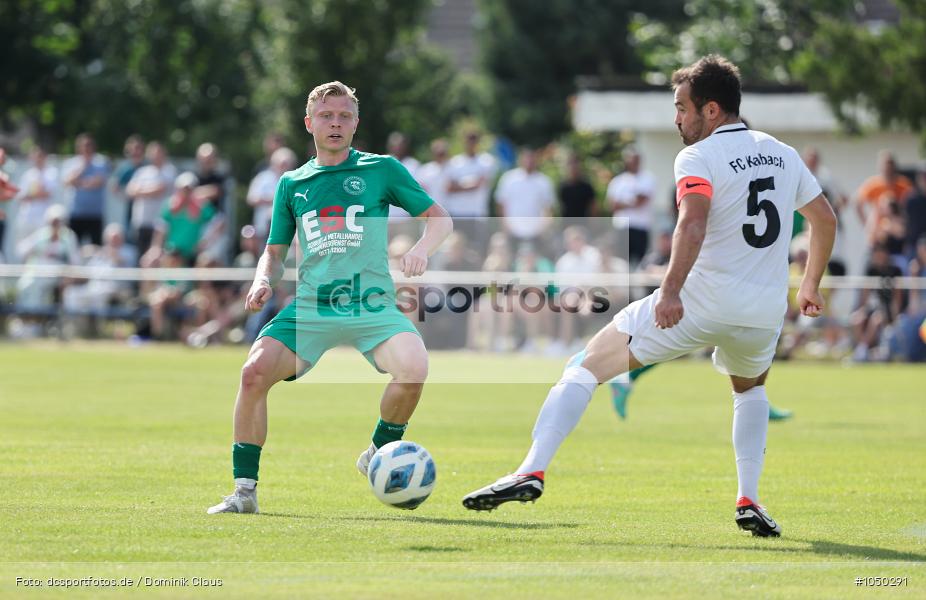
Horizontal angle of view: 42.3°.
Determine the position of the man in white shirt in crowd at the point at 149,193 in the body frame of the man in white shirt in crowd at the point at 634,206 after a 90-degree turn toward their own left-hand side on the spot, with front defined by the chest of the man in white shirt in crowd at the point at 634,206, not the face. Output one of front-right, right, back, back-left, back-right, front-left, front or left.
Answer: back

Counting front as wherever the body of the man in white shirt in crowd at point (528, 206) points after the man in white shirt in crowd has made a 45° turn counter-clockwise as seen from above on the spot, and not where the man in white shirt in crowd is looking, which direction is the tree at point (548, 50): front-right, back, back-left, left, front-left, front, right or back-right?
back-left

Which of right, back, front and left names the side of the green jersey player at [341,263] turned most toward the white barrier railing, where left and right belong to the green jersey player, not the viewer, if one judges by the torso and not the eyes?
back

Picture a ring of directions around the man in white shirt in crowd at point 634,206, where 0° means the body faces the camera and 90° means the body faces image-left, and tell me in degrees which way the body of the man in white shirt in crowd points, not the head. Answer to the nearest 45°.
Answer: approximately 0°

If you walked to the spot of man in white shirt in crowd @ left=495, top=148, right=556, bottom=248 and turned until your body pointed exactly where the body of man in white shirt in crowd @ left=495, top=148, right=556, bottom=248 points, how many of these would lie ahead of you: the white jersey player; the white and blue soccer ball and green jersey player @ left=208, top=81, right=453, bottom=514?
3

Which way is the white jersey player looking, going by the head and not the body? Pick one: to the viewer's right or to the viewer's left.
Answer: to the viewer's left

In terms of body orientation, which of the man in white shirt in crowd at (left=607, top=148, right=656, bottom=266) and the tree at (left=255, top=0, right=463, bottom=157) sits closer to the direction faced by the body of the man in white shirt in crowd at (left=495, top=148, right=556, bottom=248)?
the man in white shirt in crowd

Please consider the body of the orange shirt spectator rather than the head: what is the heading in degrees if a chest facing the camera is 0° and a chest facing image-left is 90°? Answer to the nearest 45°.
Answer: approximately 0°

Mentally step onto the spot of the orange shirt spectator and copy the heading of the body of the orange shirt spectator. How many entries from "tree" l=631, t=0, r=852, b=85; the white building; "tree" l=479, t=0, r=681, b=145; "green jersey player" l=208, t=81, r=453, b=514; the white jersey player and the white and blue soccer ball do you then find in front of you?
3

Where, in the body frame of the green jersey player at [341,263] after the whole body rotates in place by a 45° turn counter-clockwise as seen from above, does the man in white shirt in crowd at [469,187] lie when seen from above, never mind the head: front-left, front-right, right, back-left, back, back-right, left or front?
back-left

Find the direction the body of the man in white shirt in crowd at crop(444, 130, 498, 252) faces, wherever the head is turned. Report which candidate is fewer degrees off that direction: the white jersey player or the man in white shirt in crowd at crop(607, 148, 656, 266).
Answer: the white jersey player
